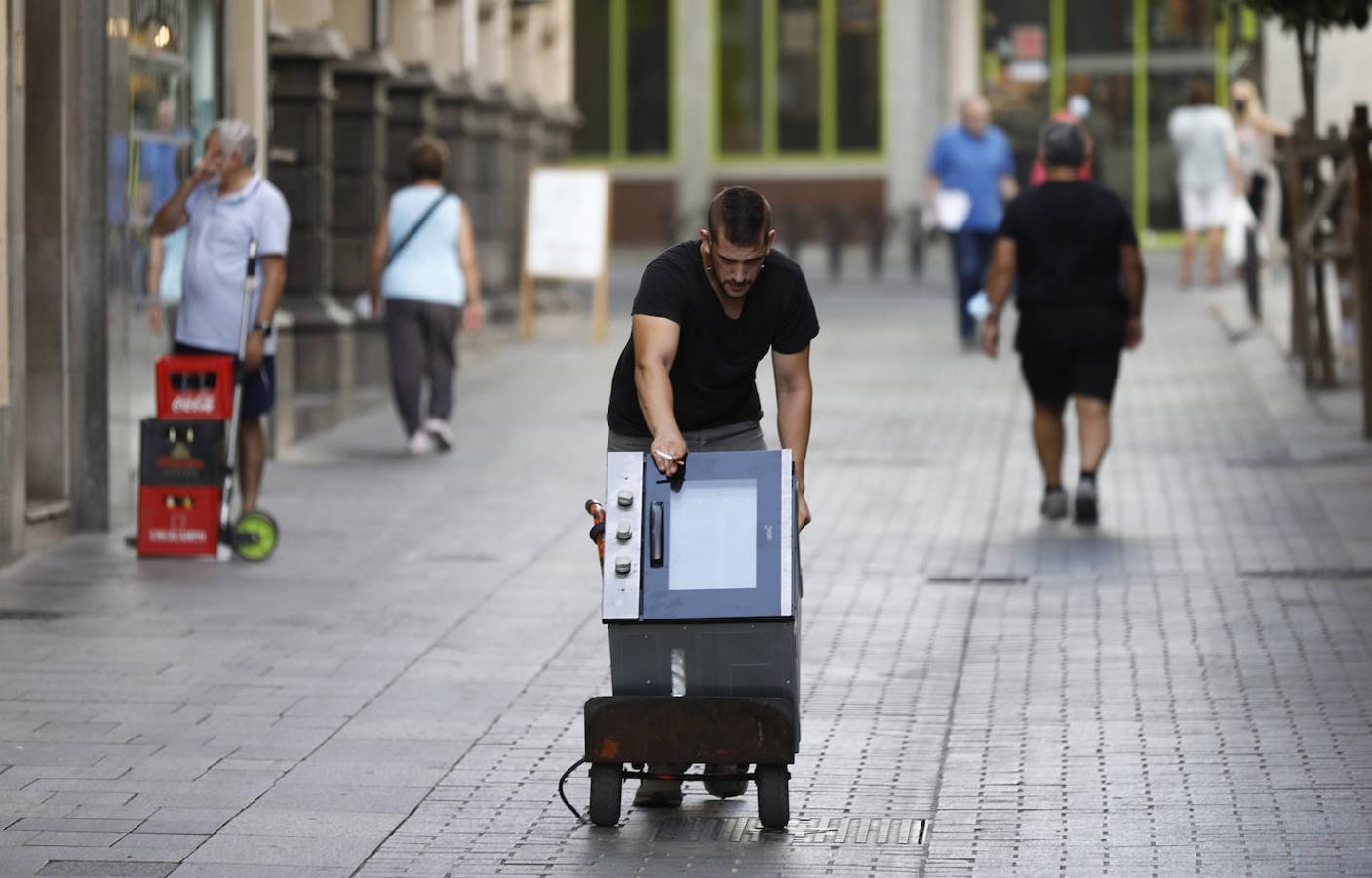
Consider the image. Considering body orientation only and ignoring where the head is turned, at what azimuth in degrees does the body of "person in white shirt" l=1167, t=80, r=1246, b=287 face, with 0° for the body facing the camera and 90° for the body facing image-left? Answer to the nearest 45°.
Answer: approximately 180°

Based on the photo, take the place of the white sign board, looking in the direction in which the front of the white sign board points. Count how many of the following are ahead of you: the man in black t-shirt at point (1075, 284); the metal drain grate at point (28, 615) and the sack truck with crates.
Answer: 3

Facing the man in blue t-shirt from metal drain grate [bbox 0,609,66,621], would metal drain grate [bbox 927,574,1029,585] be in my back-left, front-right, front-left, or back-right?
front-right

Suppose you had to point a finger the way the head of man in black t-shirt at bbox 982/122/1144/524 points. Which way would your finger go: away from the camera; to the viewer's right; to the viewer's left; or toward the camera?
away from the camera

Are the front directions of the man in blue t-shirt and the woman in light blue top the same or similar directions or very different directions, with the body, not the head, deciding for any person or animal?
very different directions

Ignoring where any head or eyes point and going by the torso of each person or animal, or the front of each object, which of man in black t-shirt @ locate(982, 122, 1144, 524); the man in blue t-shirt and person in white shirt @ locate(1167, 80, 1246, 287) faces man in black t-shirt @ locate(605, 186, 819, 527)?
the man in blue t-shirt

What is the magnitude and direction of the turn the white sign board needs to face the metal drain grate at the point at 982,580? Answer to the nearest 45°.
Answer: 0° — it already faces it

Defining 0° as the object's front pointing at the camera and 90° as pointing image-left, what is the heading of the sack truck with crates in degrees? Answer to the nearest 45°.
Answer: approximately 90°

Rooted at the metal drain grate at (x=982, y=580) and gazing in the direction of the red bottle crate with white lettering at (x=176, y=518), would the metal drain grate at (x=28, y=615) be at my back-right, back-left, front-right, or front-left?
front-left

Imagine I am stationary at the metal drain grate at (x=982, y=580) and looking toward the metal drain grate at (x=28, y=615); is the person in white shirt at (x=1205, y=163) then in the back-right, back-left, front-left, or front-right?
back-right

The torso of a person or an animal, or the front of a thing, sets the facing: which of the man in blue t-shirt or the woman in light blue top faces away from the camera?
the woman in light blue top

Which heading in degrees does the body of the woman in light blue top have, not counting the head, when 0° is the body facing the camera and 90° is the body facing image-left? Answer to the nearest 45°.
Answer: approximately 180°

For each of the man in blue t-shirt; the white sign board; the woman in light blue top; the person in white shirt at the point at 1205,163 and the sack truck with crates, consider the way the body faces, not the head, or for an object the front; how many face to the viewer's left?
1

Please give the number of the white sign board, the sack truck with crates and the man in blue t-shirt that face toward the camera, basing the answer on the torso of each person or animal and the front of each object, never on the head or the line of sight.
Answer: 2

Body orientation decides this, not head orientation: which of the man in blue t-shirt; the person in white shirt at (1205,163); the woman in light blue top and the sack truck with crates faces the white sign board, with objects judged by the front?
the woman in light blue top
